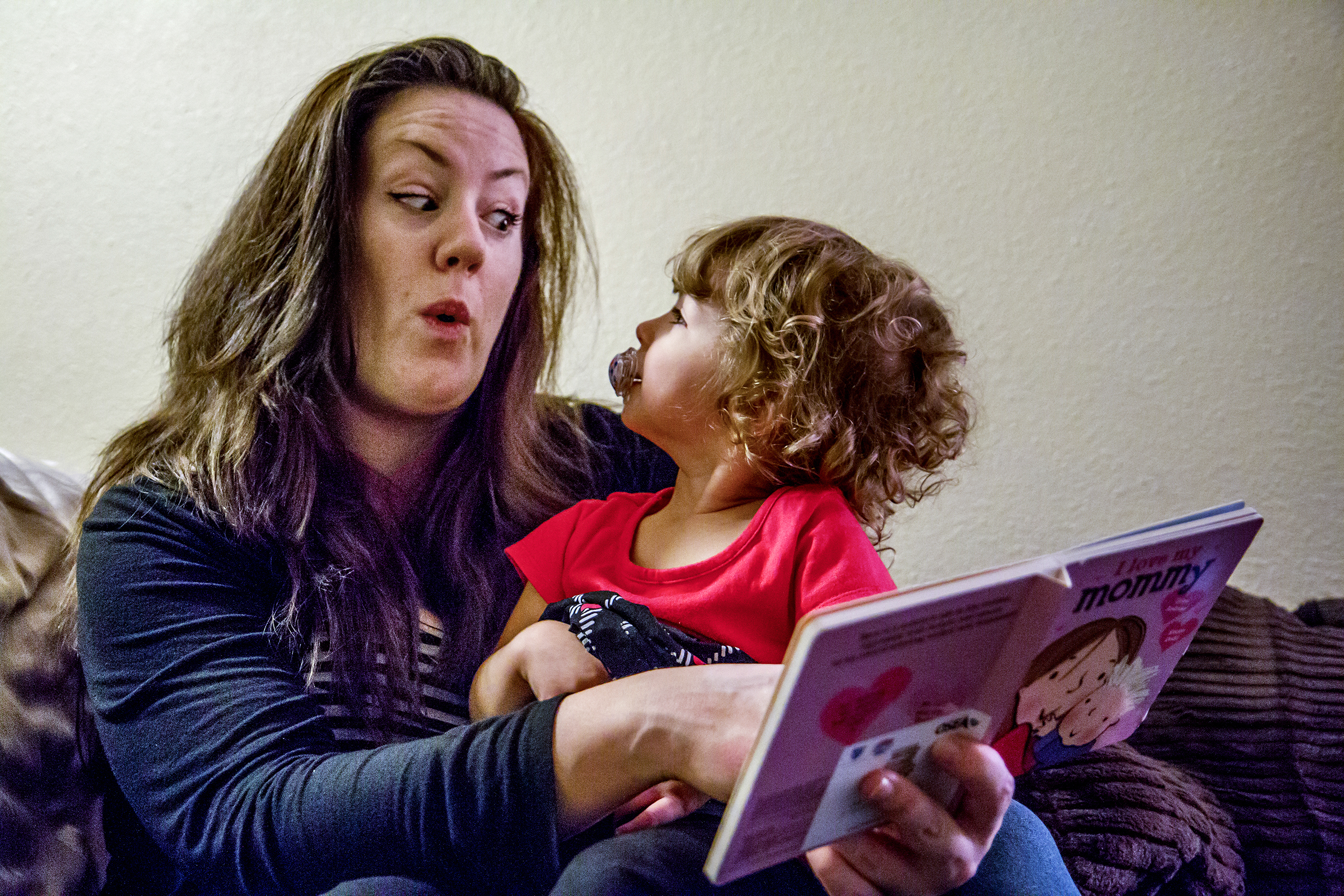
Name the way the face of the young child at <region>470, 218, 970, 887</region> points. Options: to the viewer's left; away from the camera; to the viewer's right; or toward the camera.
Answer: to the viewer's left

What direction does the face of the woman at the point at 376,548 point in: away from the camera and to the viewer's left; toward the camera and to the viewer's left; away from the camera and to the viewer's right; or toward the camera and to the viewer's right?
toward the camera and to the viewer's right

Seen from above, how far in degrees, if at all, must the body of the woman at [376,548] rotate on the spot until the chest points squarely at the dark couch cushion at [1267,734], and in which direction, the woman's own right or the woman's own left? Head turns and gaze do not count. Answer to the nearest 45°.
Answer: approximately 45° to the woman's own left

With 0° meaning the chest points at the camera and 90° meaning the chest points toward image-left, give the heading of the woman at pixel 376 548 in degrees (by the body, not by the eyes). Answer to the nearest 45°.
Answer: approximately 315°
